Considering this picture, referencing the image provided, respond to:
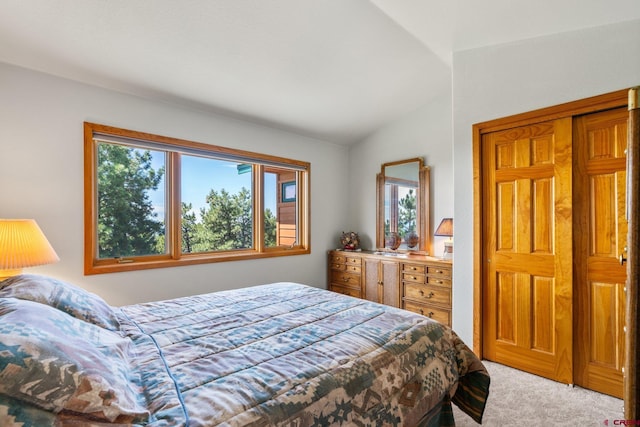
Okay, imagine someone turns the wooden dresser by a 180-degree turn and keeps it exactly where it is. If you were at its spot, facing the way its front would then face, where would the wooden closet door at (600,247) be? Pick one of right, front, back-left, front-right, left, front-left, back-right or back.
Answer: right

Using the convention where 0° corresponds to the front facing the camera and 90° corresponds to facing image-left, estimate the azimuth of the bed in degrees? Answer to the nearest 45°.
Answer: approximately 225°

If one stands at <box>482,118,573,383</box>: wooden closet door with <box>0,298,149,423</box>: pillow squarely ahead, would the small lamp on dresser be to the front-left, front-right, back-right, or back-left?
back-right

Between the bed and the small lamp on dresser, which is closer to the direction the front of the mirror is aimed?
the bed

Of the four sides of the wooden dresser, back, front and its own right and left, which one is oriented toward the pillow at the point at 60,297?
front

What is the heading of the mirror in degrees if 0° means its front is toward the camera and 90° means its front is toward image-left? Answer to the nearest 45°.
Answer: approximately 45°

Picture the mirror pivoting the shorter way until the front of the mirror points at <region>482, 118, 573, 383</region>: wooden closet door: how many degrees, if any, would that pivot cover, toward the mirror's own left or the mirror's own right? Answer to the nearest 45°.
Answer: approximately 90° to the mirror's own left

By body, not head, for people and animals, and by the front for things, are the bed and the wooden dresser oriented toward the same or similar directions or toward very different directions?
very different directions

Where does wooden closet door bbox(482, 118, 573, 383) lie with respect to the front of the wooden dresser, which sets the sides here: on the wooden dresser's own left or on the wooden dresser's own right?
on the wooden dresser's own left

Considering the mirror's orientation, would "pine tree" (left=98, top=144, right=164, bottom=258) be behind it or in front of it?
in front

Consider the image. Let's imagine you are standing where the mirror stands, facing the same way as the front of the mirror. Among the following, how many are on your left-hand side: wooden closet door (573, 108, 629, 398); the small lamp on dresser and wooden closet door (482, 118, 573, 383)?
3
